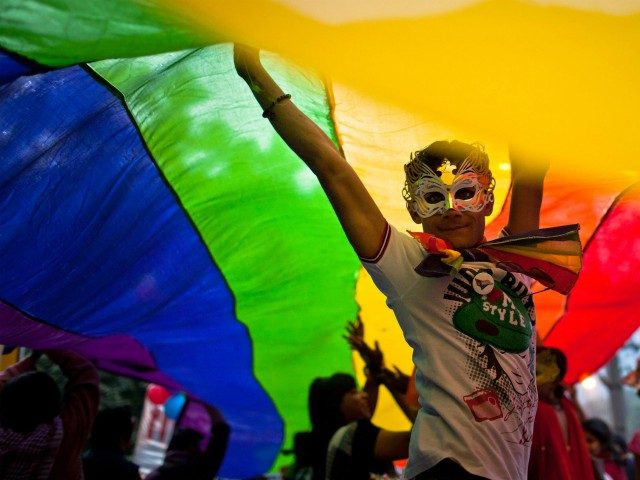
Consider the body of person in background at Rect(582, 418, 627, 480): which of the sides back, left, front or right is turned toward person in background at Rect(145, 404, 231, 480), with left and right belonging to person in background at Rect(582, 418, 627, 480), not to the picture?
front

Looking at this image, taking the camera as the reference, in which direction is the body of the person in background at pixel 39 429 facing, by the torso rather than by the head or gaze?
away from the camera

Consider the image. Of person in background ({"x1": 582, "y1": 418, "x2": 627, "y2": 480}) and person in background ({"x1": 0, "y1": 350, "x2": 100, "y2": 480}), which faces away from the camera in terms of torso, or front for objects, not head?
person in background ({"x1": 0, "y1": 350, "x2": 100, "y2": 480})

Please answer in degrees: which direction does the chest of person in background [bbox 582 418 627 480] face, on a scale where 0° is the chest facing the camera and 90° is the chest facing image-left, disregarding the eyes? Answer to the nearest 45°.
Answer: approximately 45°

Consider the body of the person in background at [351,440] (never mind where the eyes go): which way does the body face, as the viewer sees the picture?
to the viewer's right

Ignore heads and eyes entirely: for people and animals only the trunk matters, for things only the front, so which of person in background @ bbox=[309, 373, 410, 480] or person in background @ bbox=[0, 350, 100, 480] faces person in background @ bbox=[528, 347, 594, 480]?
person in background @ bbox=[309, 373, 410, 480]

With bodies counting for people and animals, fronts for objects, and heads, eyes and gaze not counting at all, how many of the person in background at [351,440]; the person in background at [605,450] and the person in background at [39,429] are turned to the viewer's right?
1

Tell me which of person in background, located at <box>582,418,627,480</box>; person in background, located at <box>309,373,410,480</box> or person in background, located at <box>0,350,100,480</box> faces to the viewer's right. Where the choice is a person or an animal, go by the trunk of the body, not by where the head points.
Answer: person in background, located at <box>309,373,410,480</box>

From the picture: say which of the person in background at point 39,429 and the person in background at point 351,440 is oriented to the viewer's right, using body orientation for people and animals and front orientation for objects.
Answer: the person in background at point 351,440
